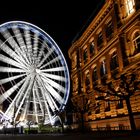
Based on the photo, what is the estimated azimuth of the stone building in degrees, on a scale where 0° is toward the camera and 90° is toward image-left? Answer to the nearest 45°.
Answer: approximately 45°
